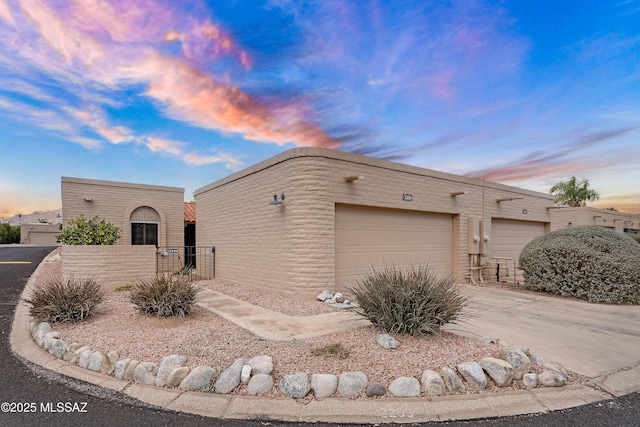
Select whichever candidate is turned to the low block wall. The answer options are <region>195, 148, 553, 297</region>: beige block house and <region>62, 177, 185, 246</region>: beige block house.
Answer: <region>62, 177, 185, 246</region>: beige block house

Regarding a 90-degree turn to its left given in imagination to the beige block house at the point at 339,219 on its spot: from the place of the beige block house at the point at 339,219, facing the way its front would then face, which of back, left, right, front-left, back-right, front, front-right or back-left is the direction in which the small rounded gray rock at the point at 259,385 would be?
back-right

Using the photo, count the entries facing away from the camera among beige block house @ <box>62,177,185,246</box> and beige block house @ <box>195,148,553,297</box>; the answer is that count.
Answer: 0

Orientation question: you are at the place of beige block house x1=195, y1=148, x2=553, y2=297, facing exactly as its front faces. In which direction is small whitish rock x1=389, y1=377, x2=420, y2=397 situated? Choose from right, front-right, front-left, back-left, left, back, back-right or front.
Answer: front-right

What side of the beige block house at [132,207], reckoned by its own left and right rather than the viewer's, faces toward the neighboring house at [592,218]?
left

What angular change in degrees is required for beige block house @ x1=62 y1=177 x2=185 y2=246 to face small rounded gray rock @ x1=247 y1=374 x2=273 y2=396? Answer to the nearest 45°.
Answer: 0° — it already faces it

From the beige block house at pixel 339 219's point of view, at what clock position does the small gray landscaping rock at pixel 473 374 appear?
The small gray landscaping rock is roughly at 1 o'clock from the beige block house.

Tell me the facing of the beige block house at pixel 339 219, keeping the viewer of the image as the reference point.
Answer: facing the viewer and to the right of the viewer

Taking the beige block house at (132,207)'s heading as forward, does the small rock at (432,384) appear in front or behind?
in front

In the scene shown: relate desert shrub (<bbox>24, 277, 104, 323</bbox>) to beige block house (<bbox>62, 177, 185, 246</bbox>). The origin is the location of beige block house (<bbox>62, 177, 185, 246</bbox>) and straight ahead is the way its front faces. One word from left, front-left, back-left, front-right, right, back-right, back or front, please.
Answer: front

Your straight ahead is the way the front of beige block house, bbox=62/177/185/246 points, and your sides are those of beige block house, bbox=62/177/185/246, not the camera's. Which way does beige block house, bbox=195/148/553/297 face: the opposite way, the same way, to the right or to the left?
the same way

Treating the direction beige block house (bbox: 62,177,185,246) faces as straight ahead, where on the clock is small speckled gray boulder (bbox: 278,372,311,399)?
The small speckled gray boulder is roughly at 12 o'clock from the beige block house.

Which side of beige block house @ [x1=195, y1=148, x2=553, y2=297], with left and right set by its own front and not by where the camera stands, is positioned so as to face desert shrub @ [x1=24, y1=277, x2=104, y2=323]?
right

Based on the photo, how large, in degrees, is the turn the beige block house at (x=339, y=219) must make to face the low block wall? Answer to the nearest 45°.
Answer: approximately 135° to its right

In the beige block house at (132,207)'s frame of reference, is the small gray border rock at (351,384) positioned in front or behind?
in front

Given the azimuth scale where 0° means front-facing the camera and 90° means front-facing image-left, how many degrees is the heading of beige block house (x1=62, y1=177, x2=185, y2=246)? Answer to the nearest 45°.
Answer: approximately 0°

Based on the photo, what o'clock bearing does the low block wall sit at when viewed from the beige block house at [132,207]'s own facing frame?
The low block wall is roughly at 12 o'clock from the beige block house.

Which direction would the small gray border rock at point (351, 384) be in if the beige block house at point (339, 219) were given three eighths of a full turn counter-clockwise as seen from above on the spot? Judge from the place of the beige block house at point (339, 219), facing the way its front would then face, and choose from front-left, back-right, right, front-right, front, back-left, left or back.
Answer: back

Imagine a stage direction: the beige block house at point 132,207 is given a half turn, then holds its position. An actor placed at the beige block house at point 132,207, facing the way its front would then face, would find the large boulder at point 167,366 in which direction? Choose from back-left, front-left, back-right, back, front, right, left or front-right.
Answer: back
